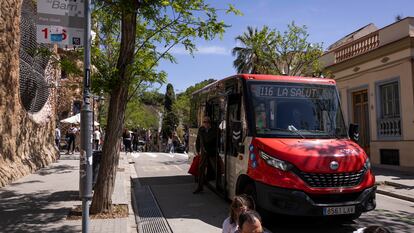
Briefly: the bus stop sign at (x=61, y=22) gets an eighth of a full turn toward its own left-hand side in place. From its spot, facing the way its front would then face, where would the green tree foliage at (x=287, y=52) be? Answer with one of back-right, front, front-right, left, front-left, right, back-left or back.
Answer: left

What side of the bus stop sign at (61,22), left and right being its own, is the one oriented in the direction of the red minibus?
left

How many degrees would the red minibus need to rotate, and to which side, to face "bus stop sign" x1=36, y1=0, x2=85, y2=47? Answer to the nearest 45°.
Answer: approximately 90° to its right

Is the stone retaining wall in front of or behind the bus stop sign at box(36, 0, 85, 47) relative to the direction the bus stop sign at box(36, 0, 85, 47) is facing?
behind

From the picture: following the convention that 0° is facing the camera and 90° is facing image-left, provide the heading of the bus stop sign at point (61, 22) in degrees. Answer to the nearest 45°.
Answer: approximately 0°

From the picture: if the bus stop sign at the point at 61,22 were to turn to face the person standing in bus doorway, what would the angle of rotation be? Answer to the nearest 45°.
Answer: approximately 135° to its left

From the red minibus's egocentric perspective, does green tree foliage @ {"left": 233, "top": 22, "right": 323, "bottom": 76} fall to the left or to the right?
on its left

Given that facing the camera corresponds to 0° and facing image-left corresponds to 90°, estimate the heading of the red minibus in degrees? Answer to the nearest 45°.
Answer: approximately 315°
